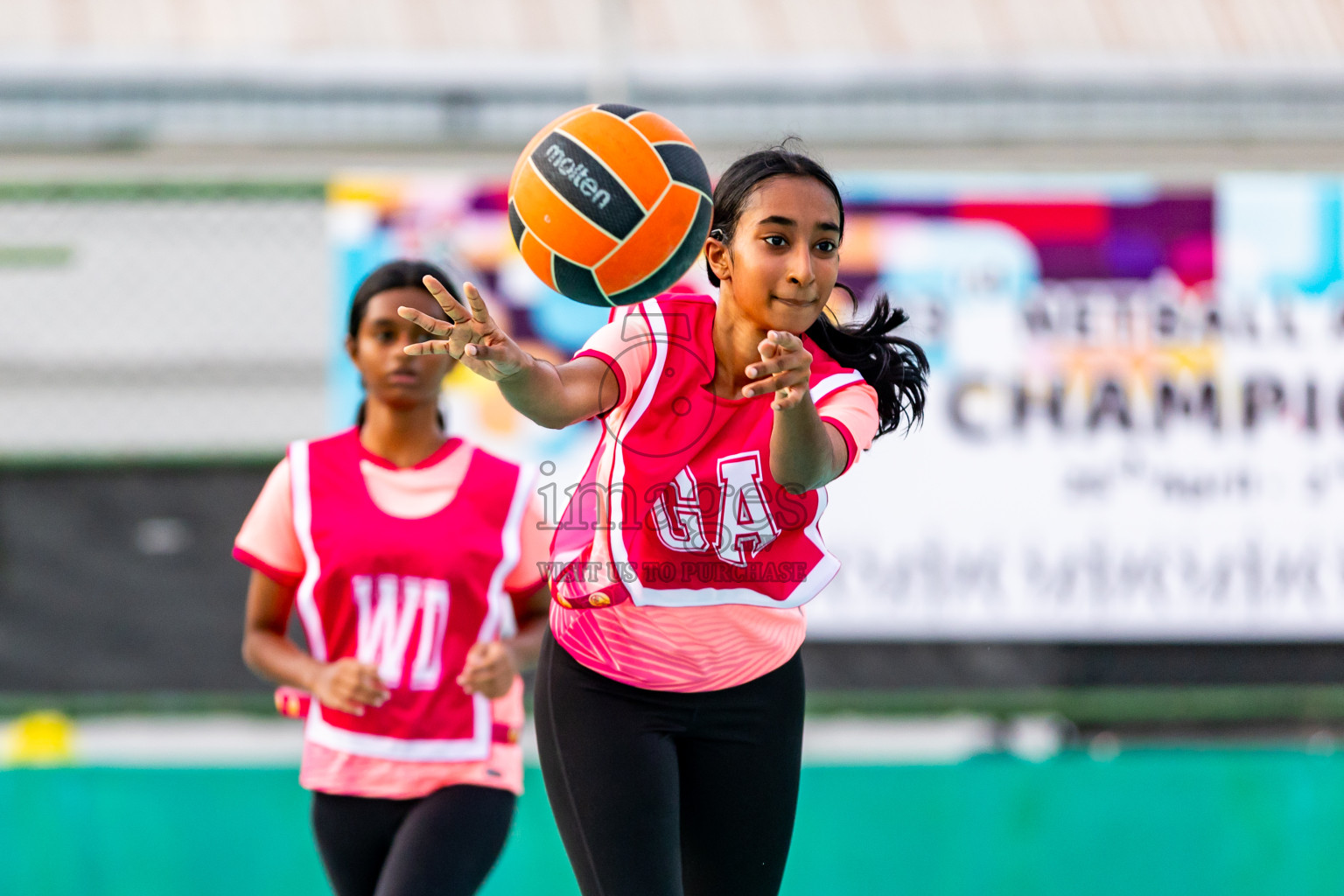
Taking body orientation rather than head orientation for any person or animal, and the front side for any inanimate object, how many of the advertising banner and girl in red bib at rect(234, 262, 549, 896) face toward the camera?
2

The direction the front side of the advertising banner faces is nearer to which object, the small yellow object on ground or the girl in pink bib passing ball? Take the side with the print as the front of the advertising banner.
the girl in pink bib passing ball

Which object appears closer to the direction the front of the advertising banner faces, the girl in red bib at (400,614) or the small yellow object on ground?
the girl in red bib

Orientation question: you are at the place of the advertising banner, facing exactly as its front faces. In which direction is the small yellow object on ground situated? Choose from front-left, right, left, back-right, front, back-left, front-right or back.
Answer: right

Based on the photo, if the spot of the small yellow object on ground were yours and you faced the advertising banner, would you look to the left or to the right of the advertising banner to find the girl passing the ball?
right

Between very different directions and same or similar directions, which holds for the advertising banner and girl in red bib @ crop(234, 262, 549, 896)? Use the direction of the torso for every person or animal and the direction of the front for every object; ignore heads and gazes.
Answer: same or similar directions

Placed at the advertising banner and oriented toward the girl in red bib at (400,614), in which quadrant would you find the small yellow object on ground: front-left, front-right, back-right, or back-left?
front-right

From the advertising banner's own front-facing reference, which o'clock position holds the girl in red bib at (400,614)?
The girl in red bib is roughly at 1 o'clock from the advertising banner.

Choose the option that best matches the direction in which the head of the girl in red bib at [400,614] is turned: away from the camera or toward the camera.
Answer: toward the camera

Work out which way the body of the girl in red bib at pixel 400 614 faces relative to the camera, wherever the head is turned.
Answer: toward the camera
